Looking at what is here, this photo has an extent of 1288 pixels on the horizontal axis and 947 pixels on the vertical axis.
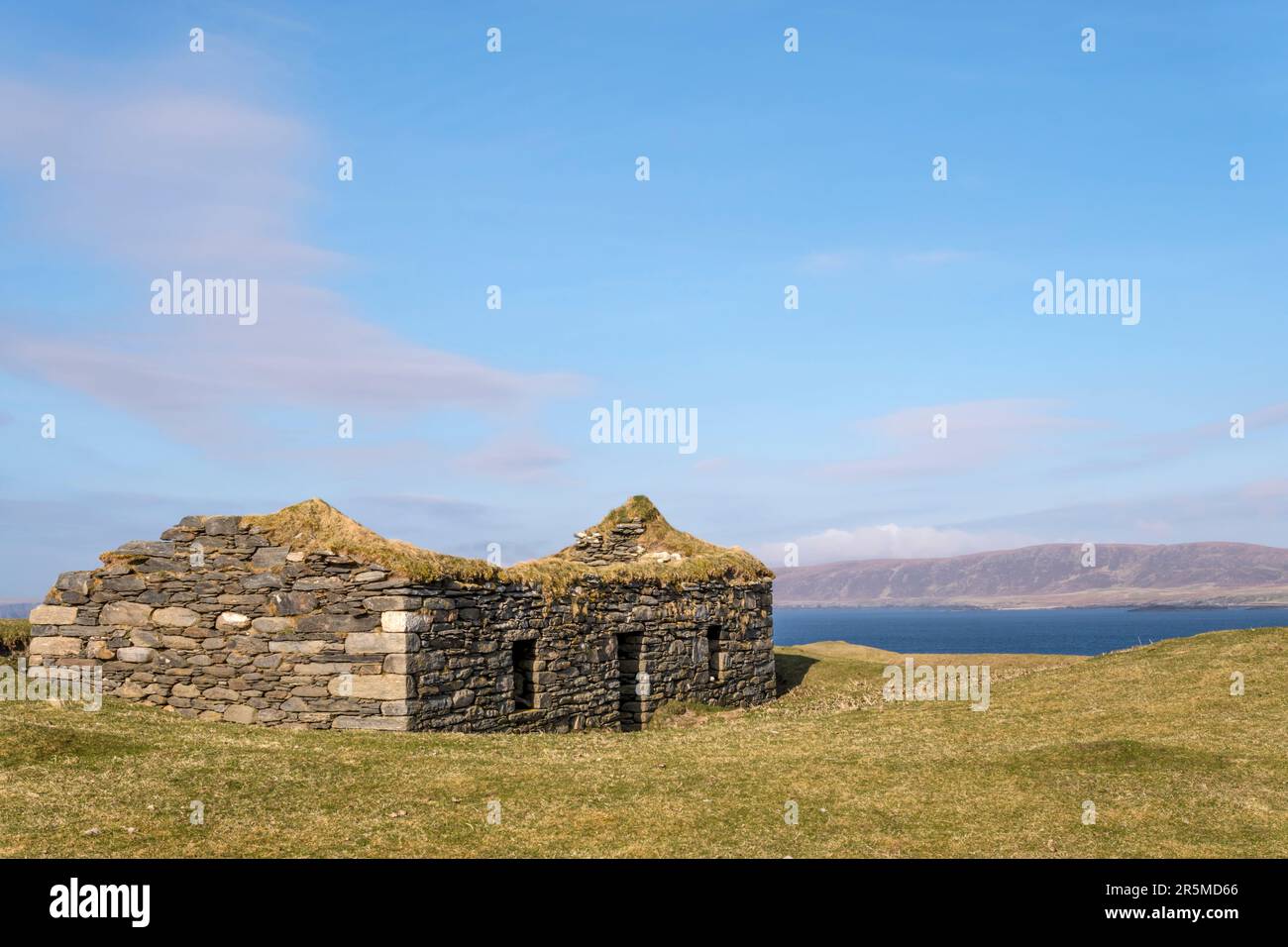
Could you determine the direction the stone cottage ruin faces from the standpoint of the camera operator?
facing the viewer and to the right of the viewer
